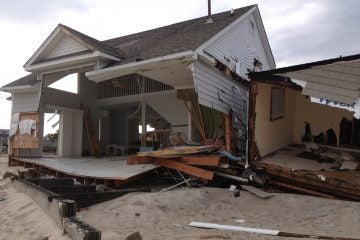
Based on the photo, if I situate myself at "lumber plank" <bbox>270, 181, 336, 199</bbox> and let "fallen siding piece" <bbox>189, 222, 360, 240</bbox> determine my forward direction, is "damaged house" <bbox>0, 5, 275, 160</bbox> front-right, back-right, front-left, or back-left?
back-right

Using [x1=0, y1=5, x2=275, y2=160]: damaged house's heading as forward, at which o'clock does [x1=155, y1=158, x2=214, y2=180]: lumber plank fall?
The lumber plank is roughly at 10 o'clock from the damaged house.

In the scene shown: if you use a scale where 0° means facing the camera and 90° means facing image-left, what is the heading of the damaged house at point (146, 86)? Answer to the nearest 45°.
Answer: approximately 45°

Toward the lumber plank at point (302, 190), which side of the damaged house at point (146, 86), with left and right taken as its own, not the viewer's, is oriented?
left

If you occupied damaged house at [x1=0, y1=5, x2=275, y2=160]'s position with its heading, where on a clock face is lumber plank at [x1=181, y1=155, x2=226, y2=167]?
The lumber plank is roughly at 10 o'clock from the damaged house.

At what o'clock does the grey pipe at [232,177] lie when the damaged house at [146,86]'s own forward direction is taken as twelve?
The grey pipe is roughly at 10 o'clock from the damaged house.

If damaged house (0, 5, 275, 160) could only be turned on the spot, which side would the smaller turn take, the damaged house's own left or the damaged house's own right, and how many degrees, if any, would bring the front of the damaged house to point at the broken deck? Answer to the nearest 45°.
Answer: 0° — it already faces it

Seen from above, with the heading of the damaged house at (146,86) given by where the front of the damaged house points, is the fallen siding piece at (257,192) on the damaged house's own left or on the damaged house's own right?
on the damaged house's own left
